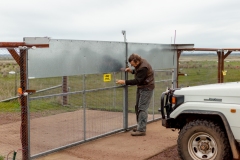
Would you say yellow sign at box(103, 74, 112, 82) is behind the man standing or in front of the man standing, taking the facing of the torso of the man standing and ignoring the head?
in front

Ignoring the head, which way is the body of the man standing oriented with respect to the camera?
to the viewer's left

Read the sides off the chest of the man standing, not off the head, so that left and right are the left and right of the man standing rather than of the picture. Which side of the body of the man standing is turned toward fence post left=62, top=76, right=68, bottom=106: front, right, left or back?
front

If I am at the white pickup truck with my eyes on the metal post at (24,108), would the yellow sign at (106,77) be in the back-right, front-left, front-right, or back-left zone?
front-right

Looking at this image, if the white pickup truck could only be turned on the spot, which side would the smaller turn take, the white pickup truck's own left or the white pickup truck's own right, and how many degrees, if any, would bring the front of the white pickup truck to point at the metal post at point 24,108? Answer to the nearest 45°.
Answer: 0° — it already faces it

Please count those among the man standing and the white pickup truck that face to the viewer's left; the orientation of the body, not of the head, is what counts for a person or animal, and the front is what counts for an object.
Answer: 2

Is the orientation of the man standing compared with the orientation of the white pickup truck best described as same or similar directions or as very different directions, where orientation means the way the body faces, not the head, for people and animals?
same or similar directions

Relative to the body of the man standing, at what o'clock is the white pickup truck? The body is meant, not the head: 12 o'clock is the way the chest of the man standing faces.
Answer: The white pickup truck is roughly at 8 o'clock from the man standing.

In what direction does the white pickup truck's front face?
to the viewer's left

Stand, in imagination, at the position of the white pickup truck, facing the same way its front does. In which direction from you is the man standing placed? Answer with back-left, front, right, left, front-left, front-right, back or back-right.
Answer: front-right
